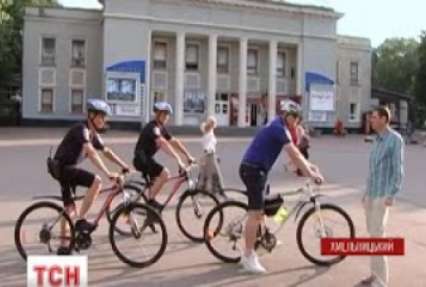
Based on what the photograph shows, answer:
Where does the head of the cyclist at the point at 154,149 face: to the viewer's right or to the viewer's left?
to the viewer's right

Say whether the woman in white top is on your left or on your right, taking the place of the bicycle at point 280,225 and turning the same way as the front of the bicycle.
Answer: on your left

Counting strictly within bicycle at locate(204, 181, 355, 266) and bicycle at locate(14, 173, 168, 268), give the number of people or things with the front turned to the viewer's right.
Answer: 2

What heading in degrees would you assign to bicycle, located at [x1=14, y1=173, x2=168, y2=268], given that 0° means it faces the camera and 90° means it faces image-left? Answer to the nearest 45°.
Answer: approximately 270°

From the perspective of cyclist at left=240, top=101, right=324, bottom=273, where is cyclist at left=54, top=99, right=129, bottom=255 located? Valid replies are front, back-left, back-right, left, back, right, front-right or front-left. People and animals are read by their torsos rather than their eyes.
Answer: back

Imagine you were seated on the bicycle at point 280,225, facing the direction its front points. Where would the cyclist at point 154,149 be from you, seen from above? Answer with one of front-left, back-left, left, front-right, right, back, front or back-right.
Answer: back-left

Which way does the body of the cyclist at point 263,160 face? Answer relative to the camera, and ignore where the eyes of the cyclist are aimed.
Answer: to the viewer's right

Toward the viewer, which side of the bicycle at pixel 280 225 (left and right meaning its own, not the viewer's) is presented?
right

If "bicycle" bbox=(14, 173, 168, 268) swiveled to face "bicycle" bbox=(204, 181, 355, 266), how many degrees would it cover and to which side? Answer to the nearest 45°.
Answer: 0° — it already faces it
